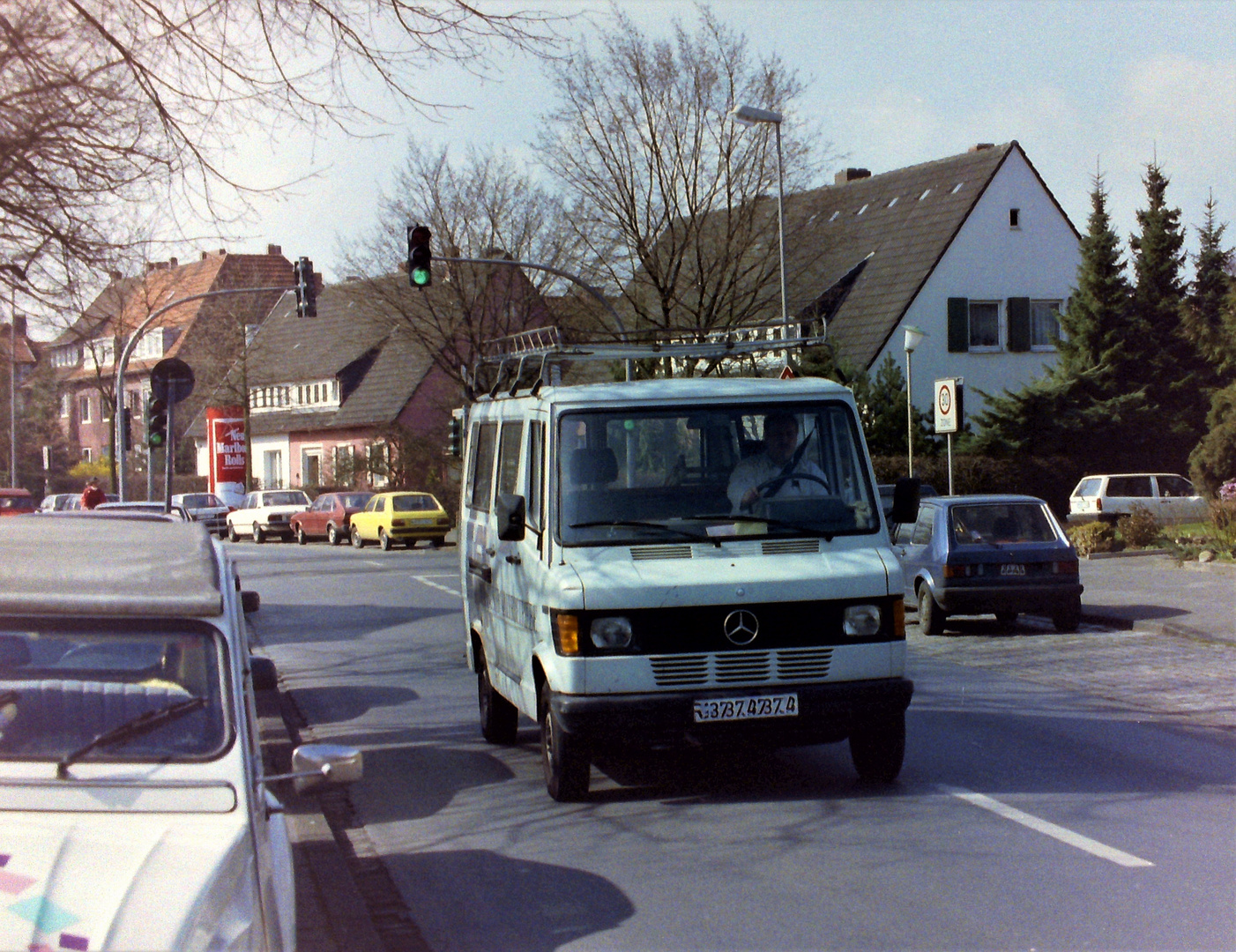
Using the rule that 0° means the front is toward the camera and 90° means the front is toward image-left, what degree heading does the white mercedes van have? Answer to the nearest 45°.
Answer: approximately 0°

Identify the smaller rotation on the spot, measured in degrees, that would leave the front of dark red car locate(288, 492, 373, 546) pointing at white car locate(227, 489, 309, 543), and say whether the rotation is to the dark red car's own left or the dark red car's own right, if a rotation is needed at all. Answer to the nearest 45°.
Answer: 0° — it already faces it

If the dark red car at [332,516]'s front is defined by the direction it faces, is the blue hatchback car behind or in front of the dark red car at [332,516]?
behind

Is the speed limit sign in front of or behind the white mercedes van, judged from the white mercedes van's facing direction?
behind

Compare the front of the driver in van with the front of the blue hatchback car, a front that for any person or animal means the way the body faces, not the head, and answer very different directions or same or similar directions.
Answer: very different directions

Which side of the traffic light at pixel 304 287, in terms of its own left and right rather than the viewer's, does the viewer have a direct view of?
back

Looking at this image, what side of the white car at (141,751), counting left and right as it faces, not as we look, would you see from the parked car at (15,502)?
back

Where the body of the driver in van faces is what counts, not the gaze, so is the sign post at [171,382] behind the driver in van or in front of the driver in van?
behind

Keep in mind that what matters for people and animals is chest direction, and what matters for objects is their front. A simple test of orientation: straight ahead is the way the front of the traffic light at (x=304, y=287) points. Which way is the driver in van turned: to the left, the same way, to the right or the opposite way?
the opposite way

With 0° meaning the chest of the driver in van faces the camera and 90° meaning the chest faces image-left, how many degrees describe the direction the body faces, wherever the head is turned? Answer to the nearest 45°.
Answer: approximately 0°

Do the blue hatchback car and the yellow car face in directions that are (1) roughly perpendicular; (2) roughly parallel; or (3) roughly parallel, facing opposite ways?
roughly parallel

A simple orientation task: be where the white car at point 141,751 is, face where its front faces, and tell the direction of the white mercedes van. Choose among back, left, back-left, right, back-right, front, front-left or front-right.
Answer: back-left

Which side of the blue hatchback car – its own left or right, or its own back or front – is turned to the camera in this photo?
back
